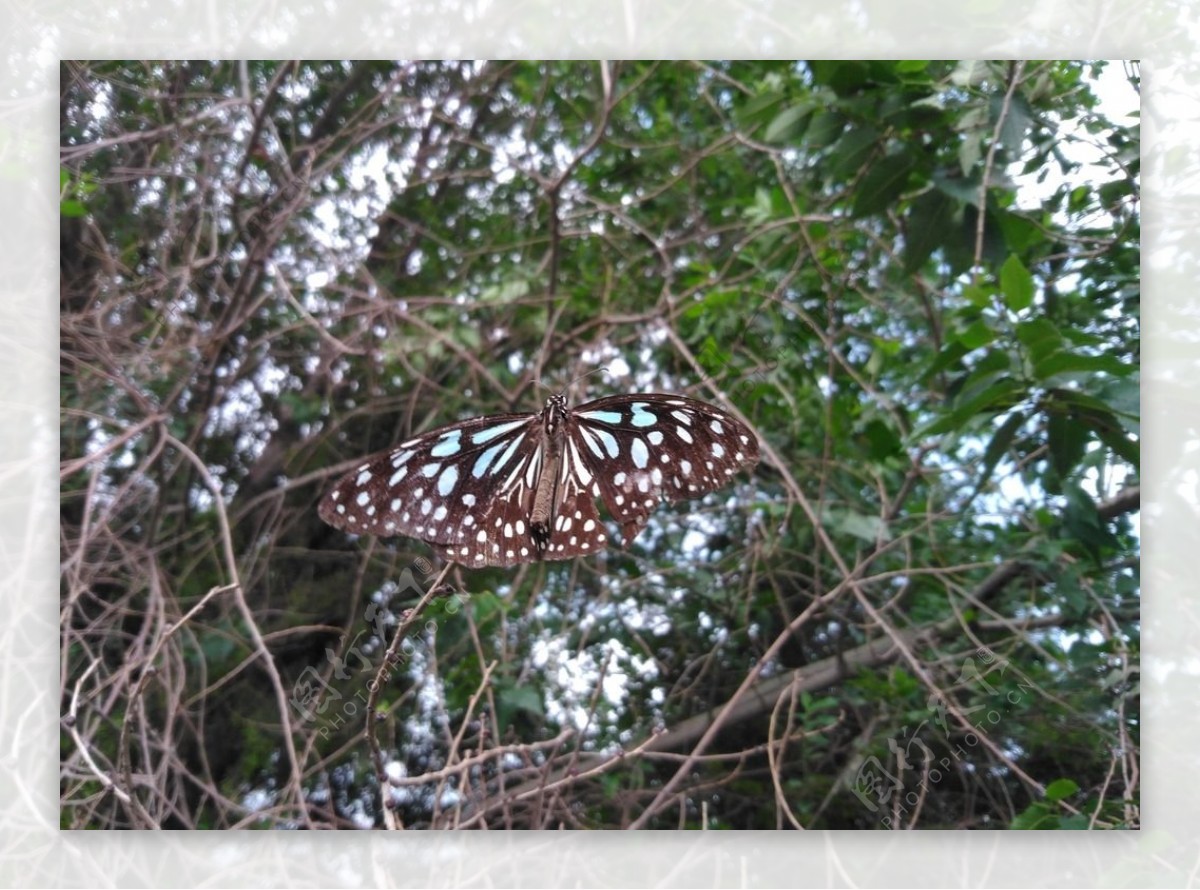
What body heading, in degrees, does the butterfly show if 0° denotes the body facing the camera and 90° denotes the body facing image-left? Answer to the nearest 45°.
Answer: approximately 180°
